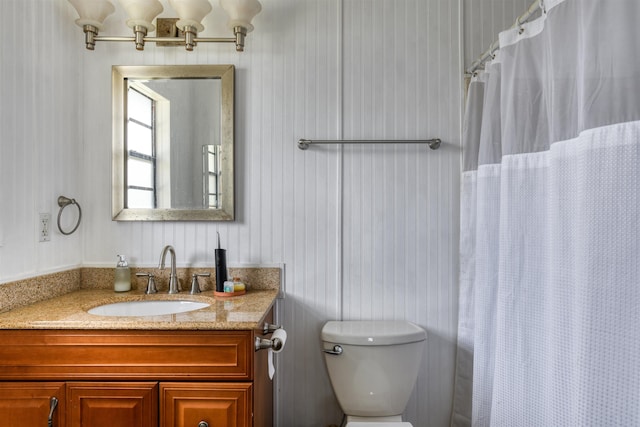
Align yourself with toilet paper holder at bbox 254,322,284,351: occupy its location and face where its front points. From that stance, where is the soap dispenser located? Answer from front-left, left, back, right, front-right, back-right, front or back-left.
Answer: back-left

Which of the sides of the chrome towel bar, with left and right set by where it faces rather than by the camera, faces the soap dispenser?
right

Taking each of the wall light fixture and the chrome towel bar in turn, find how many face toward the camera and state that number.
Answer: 2

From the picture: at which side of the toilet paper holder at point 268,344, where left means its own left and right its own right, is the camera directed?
right

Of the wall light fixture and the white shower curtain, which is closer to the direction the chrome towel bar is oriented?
the white shower curtain

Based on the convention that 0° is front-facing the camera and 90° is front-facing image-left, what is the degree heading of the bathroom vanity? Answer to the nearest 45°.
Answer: approximately 0°

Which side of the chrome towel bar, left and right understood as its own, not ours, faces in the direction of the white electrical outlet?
right
